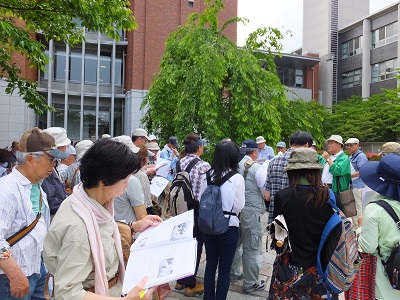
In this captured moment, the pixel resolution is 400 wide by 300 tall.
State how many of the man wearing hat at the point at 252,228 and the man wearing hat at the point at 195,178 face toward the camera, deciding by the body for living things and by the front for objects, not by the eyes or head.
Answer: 0

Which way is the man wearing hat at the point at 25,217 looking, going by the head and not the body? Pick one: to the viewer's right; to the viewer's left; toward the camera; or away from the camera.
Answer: to the viewer's right

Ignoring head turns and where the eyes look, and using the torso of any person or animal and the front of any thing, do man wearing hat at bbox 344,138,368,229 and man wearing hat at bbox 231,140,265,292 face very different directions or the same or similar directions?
very different directions

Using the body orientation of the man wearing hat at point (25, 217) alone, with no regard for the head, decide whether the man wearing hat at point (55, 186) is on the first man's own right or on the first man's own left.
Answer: on the first man's own left

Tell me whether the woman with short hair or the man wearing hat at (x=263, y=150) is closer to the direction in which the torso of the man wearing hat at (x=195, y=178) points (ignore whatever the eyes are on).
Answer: the man wearing hat

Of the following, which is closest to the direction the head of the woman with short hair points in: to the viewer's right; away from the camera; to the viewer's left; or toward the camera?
to the viewer's right

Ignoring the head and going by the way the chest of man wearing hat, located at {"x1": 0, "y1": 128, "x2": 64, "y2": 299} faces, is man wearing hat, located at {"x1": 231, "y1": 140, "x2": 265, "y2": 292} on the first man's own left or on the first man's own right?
on the first man's own left

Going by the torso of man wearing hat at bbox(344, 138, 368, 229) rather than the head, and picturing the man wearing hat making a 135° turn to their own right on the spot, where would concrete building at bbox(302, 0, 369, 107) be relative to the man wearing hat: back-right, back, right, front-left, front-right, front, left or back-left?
front

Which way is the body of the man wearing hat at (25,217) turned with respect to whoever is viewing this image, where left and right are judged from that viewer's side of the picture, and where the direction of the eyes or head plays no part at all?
facing the viewer and to the right of the viewer

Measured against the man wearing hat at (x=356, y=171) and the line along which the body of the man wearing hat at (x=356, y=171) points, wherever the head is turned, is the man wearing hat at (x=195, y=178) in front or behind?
in front
